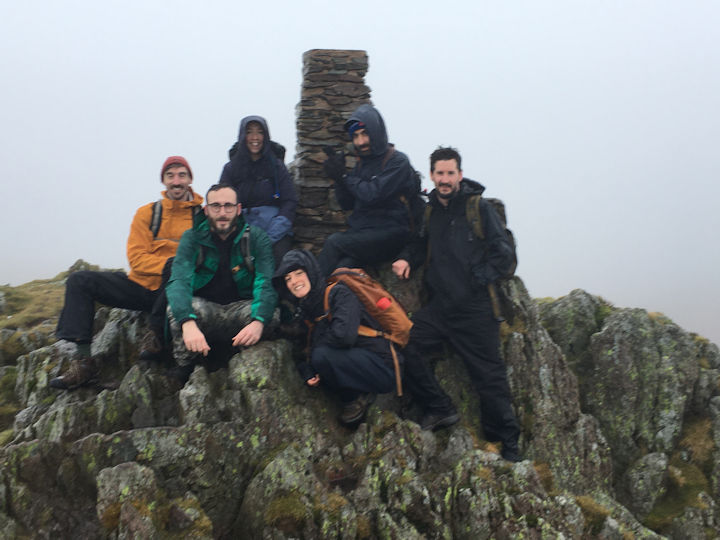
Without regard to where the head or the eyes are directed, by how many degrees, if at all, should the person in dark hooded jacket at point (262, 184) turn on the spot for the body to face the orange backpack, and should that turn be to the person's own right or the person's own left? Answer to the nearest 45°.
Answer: approximately 45° to the person's own left

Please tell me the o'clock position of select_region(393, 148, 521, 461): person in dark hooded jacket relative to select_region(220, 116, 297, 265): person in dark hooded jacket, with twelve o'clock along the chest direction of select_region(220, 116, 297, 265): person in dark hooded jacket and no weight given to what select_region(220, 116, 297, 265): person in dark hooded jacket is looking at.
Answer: select_region(393, 148, 521, 461): person in dark hooded jacket is roughly at 10 o'clock from select_region(220, 116, 297, 265): person in dark hooded jacket.

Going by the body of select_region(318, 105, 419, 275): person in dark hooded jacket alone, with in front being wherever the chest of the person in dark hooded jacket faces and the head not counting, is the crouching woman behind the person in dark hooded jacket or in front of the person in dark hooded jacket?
in front

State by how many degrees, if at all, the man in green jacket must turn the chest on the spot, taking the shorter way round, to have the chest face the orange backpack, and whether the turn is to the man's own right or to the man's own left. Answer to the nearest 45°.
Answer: approximately 90° to the man's own left

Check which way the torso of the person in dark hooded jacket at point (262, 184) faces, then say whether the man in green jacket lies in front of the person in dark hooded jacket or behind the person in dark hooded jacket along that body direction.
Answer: in front

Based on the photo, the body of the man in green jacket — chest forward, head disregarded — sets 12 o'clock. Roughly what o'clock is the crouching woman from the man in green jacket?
The crouching woman is roughly at 10 o'clock from the man in green jacket.

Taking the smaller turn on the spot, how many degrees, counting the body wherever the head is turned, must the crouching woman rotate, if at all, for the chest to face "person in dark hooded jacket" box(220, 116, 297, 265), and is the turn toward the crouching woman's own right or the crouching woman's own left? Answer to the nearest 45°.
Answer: approximately 90° to the crouching woman's own right

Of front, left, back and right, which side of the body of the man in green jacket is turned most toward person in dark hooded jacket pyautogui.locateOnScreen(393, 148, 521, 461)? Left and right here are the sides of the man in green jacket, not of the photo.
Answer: left

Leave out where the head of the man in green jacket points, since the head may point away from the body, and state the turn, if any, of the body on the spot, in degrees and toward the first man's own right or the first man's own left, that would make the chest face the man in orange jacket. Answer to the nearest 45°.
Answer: approximately 135° to the first man's own right

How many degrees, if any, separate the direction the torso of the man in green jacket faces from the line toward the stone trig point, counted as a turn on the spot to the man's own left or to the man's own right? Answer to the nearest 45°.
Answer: approximately 180°

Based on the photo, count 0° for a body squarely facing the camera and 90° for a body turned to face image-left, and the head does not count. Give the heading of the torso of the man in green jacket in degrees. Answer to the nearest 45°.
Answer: approximately 0°

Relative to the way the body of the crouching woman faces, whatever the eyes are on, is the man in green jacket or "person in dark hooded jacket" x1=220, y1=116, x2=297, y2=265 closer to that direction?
the man in green jacket

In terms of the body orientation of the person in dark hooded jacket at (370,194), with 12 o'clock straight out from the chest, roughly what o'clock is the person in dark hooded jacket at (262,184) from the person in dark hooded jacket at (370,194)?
the person in dark hooded jacket at (262,184) is roughly at 2 o'clock from the person in dark hooded jacket at (370,194).

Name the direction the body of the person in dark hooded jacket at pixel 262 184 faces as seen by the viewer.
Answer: toward the camera

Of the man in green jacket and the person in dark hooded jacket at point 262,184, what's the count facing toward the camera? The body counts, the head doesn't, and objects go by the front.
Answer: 2
